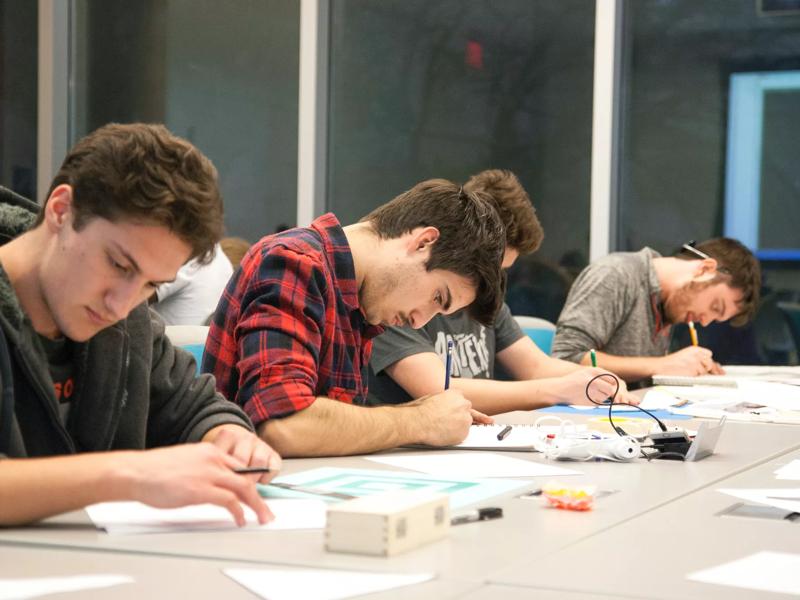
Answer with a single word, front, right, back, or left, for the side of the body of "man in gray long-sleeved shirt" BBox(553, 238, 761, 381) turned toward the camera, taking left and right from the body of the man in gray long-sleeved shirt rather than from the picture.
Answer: right

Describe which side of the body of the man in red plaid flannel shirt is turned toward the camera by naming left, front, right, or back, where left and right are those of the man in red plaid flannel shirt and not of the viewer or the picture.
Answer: right

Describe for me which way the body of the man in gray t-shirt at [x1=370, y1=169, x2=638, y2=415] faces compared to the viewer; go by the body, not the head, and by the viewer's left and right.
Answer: facing the viewer and to the right of the viewer

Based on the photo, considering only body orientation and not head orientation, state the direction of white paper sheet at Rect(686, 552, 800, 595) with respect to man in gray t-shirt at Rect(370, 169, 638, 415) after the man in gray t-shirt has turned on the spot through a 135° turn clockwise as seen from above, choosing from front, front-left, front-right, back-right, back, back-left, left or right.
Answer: left

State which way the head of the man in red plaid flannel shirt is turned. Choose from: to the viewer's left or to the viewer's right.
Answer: to the viewer's right

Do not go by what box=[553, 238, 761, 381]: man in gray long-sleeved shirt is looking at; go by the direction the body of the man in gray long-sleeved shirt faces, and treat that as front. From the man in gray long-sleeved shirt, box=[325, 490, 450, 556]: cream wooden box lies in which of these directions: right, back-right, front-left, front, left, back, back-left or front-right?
right
